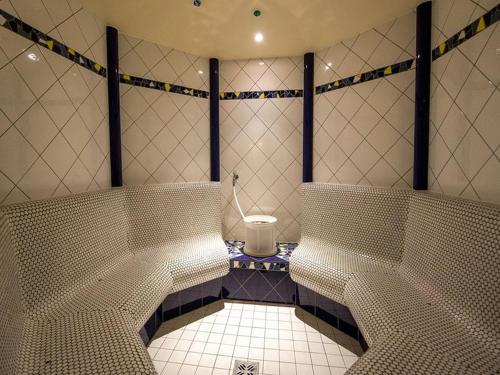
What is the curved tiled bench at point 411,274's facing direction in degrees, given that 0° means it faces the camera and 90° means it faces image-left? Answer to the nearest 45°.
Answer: approximately 45°

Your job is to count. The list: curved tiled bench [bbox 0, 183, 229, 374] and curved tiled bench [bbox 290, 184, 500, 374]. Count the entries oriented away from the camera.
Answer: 0

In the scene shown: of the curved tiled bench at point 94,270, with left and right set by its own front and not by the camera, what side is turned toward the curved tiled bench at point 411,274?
front

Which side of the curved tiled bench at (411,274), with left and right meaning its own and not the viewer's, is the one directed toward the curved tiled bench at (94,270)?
front

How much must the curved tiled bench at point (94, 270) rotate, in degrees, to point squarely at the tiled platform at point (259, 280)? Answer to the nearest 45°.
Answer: approximately 45° to its left

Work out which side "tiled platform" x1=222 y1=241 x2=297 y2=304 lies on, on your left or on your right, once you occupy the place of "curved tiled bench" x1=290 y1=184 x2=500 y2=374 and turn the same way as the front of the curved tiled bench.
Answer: on your right

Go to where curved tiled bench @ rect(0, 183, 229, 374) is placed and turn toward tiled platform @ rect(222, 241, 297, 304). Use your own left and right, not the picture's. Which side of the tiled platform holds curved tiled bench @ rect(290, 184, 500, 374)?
right
